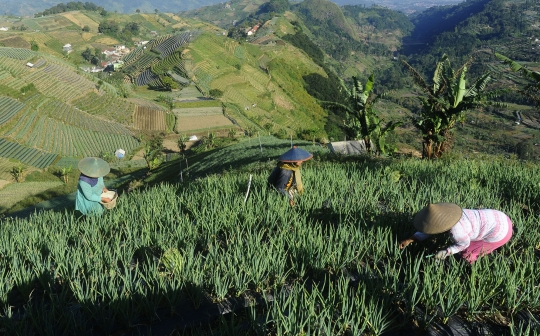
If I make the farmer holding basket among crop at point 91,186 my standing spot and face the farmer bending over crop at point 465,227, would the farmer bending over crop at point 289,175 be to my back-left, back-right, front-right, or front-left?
front-left

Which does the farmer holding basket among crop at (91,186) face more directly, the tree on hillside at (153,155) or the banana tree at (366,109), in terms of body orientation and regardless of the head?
the banana tree

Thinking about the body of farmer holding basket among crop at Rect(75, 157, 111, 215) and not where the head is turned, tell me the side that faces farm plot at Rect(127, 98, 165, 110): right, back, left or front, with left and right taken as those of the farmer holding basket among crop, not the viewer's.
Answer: left

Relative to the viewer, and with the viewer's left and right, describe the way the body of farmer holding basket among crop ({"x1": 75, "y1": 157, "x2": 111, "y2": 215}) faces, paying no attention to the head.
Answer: facing to the right of the viewer

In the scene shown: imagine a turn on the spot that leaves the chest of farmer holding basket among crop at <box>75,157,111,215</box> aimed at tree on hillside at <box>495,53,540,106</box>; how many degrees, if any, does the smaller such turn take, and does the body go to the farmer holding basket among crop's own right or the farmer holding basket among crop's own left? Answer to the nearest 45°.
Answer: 0° — they already face it

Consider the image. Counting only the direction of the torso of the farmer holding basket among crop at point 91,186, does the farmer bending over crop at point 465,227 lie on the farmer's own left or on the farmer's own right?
on the farmer's own right

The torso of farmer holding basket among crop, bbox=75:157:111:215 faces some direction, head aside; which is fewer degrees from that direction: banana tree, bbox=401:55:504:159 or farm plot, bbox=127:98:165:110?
the banana tree

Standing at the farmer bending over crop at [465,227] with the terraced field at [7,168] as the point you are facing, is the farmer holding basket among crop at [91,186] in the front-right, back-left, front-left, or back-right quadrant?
front-left

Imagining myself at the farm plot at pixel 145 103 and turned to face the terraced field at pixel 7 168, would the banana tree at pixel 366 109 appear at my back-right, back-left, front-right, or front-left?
front-left

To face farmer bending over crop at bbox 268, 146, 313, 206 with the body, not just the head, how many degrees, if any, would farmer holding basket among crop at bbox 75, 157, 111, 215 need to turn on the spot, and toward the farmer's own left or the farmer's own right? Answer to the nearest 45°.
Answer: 0° — they already face them
